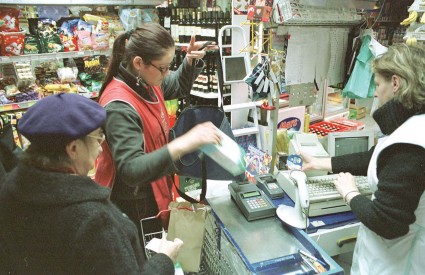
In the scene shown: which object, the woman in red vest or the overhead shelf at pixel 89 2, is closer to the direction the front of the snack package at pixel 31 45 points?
the woman in red vest

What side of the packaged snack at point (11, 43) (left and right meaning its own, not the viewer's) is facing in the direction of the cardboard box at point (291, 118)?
left

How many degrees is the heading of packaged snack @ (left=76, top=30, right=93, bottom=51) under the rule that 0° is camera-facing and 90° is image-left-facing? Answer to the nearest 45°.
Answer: approximately 0°

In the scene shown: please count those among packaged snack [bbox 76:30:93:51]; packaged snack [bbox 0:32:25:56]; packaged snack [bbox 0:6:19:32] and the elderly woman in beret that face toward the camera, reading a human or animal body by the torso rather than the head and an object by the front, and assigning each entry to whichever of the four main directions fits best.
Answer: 3
